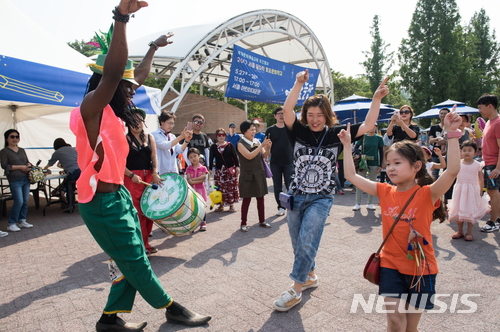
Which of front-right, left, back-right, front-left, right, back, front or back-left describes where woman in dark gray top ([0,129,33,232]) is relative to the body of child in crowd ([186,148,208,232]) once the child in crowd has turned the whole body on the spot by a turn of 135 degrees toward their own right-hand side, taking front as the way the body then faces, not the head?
front-left

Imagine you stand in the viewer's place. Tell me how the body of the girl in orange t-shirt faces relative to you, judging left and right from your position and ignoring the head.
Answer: facing the viewer and to the left of the viewer

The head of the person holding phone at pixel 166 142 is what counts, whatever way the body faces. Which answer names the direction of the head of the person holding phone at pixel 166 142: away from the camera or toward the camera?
toward the camera

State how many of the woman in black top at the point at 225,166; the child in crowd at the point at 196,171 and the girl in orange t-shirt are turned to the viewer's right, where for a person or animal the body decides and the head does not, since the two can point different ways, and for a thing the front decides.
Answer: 0

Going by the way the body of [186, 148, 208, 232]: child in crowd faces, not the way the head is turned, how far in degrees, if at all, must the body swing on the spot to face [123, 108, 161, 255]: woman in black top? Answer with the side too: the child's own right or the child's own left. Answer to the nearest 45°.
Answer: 0° — they already face them

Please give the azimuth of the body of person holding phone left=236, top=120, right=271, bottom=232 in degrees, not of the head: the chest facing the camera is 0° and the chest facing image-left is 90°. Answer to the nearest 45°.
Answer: approximately 315°

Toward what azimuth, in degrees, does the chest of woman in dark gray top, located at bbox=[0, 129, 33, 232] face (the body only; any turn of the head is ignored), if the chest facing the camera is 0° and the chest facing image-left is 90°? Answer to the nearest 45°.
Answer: approximately 315°

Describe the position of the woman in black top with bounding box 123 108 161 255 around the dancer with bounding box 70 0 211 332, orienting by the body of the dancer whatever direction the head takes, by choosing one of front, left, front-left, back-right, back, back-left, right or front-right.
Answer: left

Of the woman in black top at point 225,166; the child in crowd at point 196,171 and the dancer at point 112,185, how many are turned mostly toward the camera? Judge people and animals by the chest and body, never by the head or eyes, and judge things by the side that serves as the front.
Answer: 2

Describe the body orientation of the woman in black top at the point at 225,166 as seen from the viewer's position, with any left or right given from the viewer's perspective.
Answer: facing the viewer

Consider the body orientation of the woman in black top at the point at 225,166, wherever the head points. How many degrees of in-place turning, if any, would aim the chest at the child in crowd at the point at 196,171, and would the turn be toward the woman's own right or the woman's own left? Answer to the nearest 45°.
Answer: approximately 45° to the woman's own right

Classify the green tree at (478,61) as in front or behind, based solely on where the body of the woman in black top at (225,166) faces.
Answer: behind

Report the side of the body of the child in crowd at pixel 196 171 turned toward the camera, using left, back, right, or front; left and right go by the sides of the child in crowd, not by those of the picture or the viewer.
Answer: front

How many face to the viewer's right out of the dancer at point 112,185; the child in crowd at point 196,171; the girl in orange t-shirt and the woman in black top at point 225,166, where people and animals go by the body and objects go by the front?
1

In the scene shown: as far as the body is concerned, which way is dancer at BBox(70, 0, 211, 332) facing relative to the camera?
to the viewer's right

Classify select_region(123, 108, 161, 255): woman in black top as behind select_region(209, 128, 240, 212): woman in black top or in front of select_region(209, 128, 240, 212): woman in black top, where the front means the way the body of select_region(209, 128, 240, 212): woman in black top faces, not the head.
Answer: in front

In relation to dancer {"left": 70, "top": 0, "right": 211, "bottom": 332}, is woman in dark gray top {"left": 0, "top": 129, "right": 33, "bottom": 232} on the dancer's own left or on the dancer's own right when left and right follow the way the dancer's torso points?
on the dancer's own left
